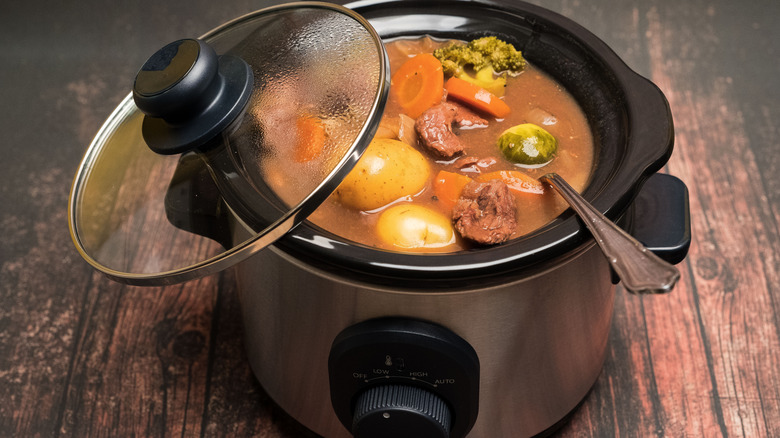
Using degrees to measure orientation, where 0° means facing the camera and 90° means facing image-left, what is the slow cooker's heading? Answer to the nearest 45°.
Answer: approximately 0°

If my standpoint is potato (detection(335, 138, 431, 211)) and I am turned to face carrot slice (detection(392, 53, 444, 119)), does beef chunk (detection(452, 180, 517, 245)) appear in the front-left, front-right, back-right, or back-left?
back-right
